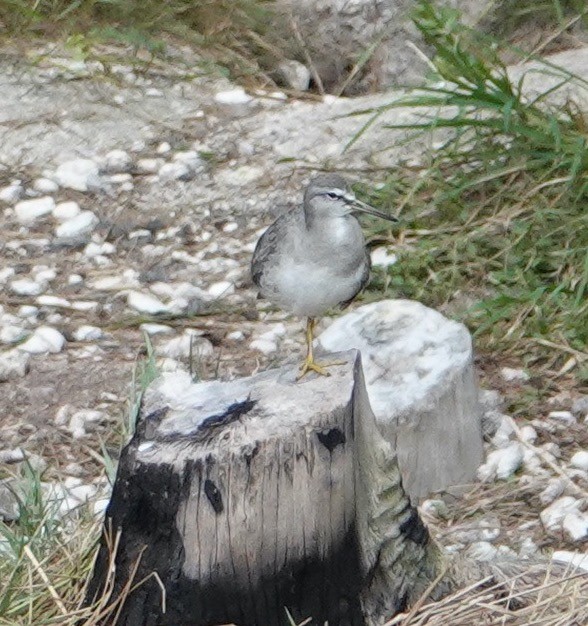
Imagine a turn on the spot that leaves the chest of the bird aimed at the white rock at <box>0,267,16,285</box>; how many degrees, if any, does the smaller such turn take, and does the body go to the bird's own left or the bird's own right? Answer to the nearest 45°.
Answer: approximately 180°

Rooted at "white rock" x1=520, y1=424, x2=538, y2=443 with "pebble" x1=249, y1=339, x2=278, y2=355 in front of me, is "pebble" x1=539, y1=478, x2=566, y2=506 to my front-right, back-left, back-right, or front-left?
back-left

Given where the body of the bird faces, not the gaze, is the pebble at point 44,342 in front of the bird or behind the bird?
behind

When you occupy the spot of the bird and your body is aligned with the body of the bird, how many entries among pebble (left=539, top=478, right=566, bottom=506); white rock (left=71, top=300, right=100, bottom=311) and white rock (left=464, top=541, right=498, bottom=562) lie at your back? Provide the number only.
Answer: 1

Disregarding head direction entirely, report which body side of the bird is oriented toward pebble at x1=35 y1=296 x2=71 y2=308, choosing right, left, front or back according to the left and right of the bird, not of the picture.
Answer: back

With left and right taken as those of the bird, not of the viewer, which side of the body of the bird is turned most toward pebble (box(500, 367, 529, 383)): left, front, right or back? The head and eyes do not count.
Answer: left

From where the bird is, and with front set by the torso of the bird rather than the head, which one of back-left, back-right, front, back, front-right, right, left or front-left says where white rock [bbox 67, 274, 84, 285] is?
back

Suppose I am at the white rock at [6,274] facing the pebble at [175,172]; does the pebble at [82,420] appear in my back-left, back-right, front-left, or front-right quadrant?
back-right

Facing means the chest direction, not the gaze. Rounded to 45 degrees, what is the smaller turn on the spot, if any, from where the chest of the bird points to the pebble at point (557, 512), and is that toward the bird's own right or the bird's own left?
approximately 45° to the bird's own left

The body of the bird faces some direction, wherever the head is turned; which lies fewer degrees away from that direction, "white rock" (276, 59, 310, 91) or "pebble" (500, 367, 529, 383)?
the pebble

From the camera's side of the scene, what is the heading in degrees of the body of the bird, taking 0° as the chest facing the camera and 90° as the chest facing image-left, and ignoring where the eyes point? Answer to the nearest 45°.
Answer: approximately 315°

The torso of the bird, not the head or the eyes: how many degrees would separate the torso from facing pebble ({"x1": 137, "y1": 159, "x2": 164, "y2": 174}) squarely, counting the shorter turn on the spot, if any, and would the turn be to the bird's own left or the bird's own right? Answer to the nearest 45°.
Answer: approximately 180°

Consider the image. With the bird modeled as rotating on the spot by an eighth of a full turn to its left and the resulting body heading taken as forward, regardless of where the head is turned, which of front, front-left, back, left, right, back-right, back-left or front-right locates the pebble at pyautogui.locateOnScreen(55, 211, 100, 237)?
back-left
